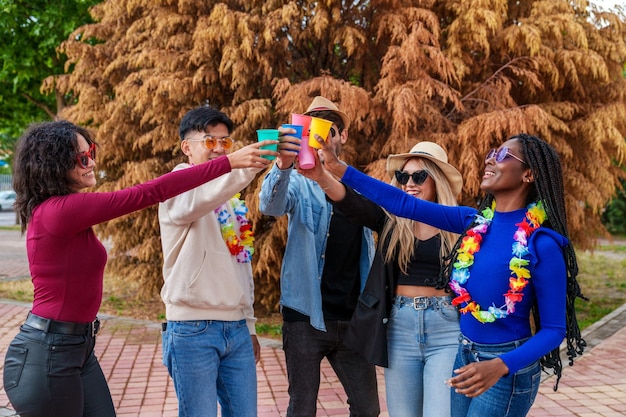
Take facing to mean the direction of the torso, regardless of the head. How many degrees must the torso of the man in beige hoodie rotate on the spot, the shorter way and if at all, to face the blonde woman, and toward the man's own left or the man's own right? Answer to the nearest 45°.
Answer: approximately 45° to the man's own left

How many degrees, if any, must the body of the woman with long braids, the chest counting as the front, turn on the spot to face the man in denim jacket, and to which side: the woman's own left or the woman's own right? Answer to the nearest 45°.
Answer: approximately 90° to the woman's own right

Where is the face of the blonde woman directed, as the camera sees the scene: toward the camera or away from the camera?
toward the camera

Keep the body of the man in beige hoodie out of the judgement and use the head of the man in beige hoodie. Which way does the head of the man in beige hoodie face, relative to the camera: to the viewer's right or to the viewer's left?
to the viewer's right

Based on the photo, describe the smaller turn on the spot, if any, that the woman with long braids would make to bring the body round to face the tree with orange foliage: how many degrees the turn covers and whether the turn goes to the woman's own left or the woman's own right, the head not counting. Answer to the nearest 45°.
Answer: approximately 135° to the woman's own right

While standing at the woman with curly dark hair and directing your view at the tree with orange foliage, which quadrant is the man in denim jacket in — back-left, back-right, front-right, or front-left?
front-right

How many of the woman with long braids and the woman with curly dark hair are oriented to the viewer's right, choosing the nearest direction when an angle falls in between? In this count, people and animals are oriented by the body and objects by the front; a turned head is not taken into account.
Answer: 1

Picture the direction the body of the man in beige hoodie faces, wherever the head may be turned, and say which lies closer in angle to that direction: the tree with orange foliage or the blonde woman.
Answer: the blonde woman

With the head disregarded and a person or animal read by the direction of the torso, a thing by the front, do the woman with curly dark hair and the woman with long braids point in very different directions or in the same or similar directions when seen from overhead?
very different directions

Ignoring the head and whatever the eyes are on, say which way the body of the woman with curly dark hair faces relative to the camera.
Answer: to the viewer's right

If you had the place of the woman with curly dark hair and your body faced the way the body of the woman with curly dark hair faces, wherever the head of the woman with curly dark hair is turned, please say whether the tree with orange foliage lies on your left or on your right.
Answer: on your left

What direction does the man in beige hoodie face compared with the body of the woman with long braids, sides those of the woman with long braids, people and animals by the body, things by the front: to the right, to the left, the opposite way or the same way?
to the left

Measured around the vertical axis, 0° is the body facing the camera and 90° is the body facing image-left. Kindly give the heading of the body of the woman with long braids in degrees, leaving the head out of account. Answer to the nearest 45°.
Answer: approximately 45°

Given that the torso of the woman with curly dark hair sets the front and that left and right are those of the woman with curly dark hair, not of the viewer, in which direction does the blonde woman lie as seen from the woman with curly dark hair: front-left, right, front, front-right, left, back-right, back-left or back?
front

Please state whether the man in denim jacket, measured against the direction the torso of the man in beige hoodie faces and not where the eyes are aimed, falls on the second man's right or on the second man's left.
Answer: on the second man's left

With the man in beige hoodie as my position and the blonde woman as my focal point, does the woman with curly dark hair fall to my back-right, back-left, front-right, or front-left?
back-right

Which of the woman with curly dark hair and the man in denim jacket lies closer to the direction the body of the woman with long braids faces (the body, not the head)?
the woman with curly dark hair

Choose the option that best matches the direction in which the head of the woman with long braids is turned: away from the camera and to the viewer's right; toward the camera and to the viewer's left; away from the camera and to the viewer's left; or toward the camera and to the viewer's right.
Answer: toward the camera and to the viewer's left

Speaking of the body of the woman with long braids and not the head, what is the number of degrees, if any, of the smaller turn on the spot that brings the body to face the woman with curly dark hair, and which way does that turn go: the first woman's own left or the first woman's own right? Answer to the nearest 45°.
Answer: approximately 45° to the first woman's own right
